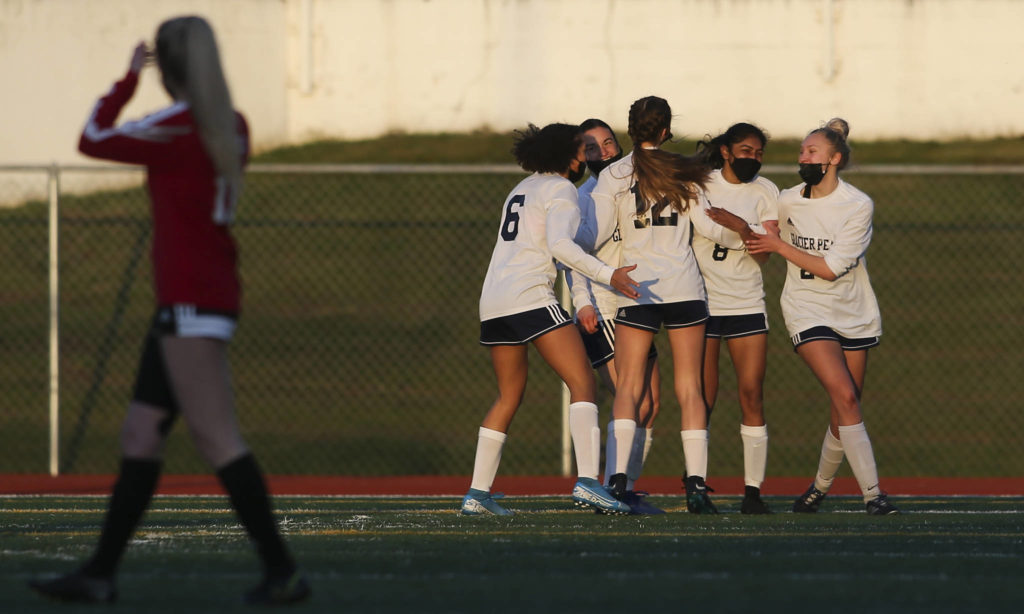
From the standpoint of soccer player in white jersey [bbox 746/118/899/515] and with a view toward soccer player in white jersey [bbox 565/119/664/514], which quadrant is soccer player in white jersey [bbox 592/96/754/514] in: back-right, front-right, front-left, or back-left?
front-left

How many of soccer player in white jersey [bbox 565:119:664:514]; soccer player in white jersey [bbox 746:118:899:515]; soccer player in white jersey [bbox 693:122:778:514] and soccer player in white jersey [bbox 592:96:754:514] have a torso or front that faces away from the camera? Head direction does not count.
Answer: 1

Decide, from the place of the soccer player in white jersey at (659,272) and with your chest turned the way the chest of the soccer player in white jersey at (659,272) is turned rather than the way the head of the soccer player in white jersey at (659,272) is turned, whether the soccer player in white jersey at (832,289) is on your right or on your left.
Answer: on your right

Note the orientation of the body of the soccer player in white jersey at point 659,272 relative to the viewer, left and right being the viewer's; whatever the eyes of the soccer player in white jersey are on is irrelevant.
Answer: facing away from the viewer

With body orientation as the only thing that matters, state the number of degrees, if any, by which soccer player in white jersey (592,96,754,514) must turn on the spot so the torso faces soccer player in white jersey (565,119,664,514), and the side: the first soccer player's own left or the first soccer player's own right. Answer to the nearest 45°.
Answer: approximately 45° to the first soccer player's own left

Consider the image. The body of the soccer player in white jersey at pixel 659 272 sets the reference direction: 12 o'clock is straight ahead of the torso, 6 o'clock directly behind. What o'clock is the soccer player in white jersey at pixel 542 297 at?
the soccer player in white jersey at pixel 542 297 is roughly at 8 o'clock from the soccer player in white jersey at pixel 659 272.

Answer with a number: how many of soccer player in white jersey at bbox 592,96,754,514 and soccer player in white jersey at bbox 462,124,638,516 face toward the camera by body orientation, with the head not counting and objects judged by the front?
0

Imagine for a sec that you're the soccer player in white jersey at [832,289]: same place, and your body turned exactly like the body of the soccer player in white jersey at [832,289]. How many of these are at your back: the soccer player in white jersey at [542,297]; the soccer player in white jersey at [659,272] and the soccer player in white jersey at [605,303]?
0

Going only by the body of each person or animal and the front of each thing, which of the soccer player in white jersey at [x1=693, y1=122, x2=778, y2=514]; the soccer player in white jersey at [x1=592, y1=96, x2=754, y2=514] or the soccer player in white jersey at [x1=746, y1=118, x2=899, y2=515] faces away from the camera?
the soccer player in white jersey at [x1=592, y1=96, x2=754, y2=514]

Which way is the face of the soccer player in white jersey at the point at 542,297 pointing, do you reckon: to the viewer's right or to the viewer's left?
to the viewer's right

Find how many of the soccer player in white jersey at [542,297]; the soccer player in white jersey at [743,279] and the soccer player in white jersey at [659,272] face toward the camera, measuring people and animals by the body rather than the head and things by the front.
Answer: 1

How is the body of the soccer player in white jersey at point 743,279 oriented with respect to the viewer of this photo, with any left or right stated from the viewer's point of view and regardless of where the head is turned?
facing the viewer

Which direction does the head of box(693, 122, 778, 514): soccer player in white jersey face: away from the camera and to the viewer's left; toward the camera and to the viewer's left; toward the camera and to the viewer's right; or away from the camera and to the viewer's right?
toward the camera and to the viewer's right

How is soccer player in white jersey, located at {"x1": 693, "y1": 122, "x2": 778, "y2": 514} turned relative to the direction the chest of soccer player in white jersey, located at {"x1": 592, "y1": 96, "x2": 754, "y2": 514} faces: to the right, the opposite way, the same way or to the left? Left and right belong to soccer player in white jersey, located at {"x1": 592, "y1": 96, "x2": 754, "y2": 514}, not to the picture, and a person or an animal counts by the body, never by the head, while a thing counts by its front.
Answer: the opposite way

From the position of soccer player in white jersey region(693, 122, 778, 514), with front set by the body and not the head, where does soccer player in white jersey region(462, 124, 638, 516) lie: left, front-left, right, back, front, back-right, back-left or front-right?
front-right

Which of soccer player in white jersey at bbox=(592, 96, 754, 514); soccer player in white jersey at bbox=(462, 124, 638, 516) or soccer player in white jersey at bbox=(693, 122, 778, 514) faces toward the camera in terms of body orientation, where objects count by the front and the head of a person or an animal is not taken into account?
soccer player in white jersey at bbox=(693, 122, 778, 514)

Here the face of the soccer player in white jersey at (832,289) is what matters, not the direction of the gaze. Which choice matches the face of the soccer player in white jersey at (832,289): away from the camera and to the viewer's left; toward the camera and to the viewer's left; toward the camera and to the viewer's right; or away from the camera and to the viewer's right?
toward the camera and to the viewer's left

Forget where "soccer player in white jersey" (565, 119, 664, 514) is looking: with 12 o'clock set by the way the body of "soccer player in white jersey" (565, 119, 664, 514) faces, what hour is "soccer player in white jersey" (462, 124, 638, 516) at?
"soccer player in white jersey" (462, 124, 638, 516) is roughly at 2 o'clock from "soccer player in white jersey" (565, 119, 664, 514).
